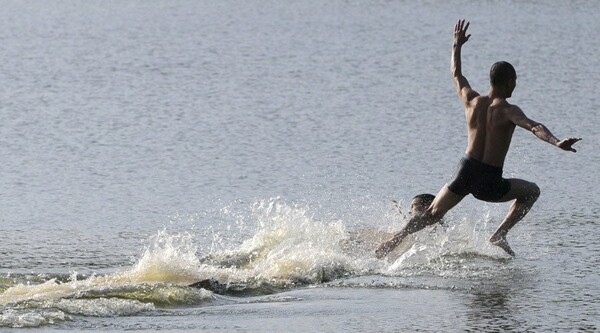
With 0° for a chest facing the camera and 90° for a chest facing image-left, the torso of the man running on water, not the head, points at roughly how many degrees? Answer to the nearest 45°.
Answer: approximately 225°
